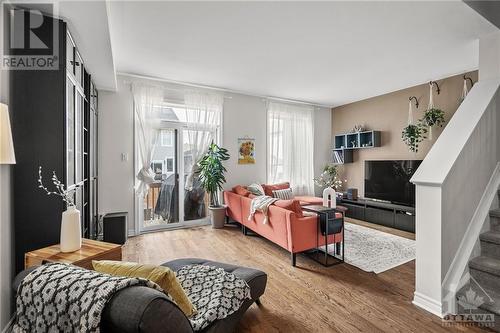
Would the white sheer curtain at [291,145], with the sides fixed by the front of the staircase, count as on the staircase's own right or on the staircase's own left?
on the staircase's own right

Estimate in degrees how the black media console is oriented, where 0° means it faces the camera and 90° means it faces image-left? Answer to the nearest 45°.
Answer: approximately 45°

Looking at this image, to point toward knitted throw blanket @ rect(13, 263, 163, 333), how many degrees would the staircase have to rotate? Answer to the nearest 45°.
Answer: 0° — it already faces it

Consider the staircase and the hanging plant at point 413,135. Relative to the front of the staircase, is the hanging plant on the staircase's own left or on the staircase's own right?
on the staircase's own right

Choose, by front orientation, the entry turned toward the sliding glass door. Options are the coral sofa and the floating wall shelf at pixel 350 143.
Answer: the floating wall shelf

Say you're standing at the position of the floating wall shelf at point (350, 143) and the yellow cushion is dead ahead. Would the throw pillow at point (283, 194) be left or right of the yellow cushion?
right

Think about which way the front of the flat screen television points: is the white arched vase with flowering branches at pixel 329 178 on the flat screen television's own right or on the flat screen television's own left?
on the flat screen television's own right
